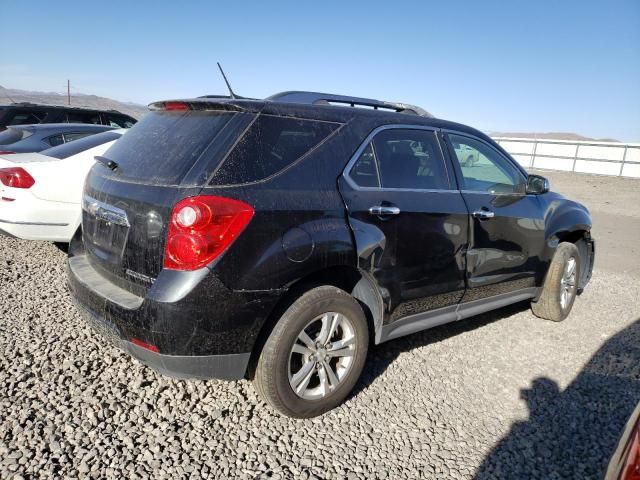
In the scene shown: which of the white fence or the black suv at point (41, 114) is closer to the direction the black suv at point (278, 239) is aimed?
the white fence

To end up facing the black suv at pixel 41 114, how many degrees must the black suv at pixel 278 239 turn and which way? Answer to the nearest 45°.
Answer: approximately 90° to its left

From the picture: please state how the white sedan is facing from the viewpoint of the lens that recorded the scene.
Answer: facing away from the viewer and to the right of the viewer

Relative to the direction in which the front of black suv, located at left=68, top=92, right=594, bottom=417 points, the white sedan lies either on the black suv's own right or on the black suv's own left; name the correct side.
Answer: on the black suv's own left

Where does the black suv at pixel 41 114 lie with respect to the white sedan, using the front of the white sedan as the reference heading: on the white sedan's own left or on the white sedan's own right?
on the white sedan's own left

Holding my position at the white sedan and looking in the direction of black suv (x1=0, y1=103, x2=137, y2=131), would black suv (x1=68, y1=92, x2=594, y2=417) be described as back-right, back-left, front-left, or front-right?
back-right

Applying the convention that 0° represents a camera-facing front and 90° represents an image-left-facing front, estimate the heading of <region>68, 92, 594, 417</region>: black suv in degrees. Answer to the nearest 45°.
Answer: approximately 225°

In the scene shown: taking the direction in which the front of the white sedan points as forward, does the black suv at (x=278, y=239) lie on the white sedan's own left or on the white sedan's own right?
on the white sedan's own right
